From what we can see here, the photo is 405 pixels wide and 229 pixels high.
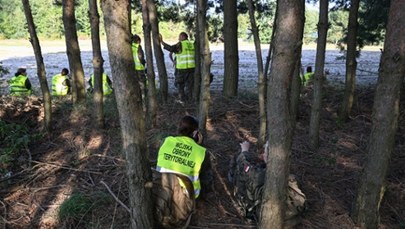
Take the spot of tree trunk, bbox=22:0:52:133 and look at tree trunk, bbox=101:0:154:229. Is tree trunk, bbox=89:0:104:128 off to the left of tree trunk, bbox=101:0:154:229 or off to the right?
left

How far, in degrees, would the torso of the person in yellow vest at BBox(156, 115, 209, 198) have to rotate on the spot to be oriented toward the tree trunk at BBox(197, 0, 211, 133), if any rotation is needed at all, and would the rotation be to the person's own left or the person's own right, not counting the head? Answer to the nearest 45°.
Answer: approximately 45° to the person's own left

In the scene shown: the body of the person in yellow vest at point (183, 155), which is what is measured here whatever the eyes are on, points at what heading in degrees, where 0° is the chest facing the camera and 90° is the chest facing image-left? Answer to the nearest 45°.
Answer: approximately 225°

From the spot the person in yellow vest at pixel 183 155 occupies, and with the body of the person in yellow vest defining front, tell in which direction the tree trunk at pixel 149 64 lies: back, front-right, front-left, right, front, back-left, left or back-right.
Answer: front-left

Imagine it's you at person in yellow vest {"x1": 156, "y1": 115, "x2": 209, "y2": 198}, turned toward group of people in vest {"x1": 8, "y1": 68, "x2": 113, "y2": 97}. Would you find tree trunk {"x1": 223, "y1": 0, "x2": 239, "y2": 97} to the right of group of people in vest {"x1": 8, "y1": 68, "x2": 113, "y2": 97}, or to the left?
right

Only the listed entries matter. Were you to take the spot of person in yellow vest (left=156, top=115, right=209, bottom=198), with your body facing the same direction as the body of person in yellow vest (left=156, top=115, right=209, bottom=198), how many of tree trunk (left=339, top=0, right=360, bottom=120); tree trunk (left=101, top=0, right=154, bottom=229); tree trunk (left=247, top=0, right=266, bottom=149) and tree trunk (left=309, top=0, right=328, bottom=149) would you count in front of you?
3

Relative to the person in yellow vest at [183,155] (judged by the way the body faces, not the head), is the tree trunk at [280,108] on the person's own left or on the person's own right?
on the person's own right

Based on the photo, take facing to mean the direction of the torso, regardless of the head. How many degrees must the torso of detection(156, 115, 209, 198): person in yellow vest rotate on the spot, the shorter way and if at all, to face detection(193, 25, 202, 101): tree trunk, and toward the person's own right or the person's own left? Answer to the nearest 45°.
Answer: approximately 45° to the person's own left

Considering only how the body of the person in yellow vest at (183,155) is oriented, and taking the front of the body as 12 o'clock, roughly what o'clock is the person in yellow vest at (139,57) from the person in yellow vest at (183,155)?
the person in yellow vest at (139,57) is roughly at 10 o'clock from the person in yellow vest at (183,155).

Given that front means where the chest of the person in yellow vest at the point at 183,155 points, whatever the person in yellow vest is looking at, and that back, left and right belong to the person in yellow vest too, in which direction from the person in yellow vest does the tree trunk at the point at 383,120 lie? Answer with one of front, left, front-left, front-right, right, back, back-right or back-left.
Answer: front-right
